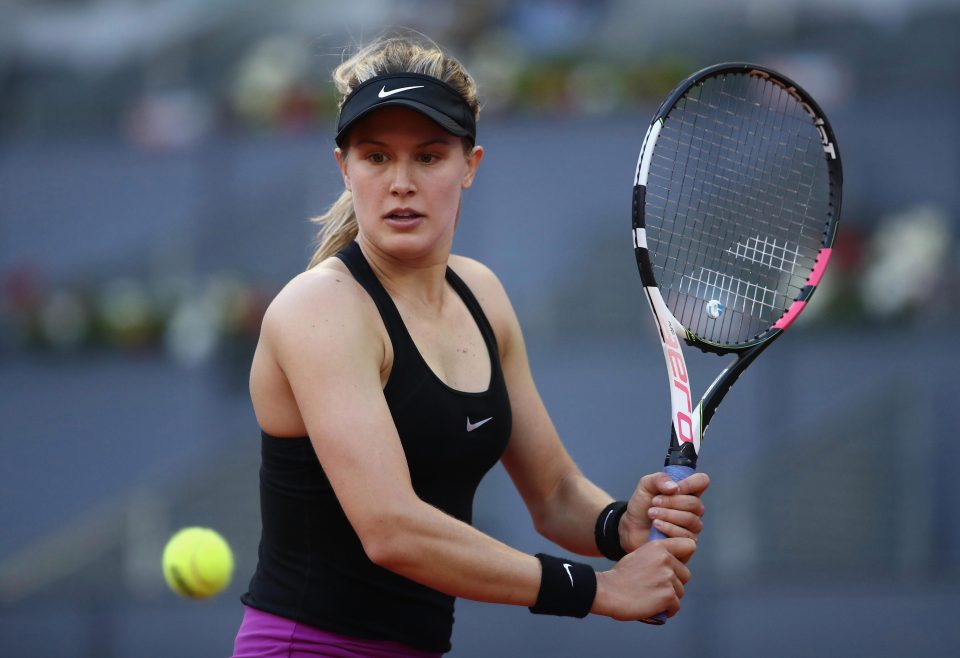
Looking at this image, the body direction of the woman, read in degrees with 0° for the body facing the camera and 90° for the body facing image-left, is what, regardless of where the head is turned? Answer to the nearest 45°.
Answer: approximately 315°

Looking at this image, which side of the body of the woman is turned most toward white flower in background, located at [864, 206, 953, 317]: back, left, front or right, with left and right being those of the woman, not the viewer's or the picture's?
left
